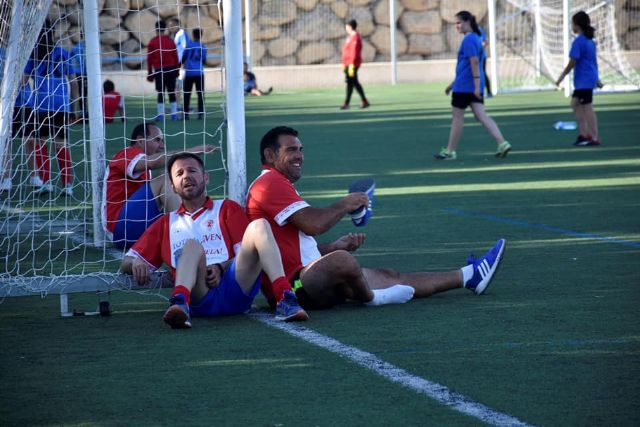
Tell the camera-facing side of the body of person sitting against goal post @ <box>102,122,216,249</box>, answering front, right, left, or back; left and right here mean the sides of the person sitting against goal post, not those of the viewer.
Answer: right

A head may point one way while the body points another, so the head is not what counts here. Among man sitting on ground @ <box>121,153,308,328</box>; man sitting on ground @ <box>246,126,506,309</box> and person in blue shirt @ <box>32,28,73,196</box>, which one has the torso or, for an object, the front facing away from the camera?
the person in blue shirt

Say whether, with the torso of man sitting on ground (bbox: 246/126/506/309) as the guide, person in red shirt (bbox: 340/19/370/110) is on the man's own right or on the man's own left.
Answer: on the man's own left

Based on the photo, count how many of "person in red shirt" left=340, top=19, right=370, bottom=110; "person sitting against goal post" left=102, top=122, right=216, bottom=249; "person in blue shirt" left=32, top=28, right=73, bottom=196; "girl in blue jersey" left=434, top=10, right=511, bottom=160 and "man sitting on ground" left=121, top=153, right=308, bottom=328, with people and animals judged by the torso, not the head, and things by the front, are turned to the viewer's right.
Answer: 1

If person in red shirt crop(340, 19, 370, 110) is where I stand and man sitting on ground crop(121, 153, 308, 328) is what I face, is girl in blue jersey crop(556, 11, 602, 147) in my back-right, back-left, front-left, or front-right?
front-left

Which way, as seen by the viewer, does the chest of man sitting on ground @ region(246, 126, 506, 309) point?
to the viewer's right

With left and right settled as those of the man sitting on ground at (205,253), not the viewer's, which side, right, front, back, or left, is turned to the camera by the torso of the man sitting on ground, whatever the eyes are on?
front

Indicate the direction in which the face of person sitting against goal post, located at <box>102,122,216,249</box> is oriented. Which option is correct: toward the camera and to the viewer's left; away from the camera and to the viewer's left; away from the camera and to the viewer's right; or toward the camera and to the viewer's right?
toward the camera and to the viewer's right

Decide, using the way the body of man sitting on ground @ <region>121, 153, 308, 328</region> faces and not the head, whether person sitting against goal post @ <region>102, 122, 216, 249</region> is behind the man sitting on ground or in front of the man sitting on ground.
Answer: behind

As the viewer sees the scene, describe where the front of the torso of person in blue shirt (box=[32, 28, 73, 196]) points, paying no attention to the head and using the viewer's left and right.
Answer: facing away from the viewer

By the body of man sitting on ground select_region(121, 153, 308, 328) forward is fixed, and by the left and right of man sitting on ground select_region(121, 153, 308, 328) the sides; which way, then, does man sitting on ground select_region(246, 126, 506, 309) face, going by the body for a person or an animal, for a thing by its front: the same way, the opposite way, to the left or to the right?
to the left

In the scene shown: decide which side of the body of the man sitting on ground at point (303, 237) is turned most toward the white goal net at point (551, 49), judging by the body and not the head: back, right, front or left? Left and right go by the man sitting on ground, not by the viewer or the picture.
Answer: left
